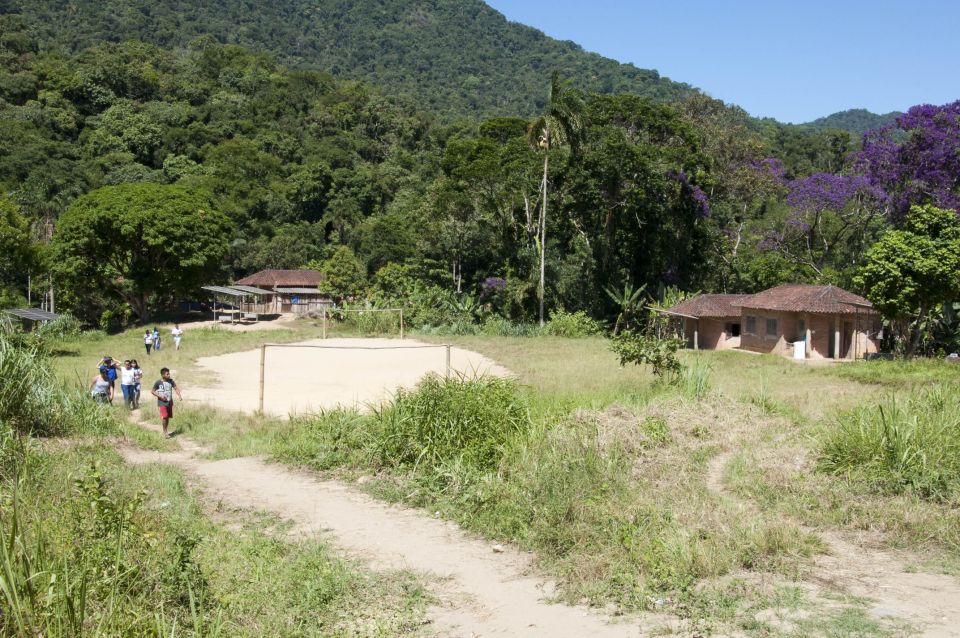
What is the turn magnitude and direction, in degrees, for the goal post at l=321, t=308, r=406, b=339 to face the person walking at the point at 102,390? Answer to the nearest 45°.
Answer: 0° — it already faces them

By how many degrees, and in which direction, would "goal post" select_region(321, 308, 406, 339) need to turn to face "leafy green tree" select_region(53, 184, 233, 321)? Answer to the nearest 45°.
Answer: approximately 135° to its right

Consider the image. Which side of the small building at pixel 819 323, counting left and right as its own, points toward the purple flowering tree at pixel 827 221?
back

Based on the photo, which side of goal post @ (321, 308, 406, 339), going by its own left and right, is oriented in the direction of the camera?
front

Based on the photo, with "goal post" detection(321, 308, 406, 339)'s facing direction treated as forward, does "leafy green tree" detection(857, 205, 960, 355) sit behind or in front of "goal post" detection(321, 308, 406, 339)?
in front

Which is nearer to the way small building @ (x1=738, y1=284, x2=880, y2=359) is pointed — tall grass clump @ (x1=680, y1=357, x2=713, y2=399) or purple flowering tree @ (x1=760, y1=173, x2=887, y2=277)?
the tall grass clump

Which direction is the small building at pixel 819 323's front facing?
toward the camera

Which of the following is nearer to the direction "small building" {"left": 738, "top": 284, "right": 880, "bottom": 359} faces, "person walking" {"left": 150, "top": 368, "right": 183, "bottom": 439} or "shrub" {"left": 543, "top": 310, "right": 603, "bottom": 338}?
the person walking

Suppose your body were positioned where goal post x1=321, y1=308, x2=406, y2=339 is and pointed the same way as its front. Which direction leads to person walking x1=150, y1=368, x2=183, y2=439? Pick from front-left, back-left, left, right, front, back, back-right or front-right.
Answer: front

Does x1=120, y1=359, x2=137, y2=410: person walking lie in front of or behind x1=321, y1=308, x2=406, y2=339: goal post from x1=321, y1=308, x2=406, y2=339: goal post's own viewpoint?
in front

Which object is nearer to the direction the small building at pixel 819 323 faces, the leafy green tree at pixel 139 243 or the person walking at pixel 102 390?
the person walking

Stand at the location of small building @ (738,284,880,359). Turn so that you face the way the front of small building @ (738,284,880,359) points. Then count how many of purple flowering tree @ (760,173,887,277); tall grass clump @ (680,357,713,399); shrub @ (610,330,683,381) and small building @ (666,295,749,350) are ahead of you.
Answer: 2
